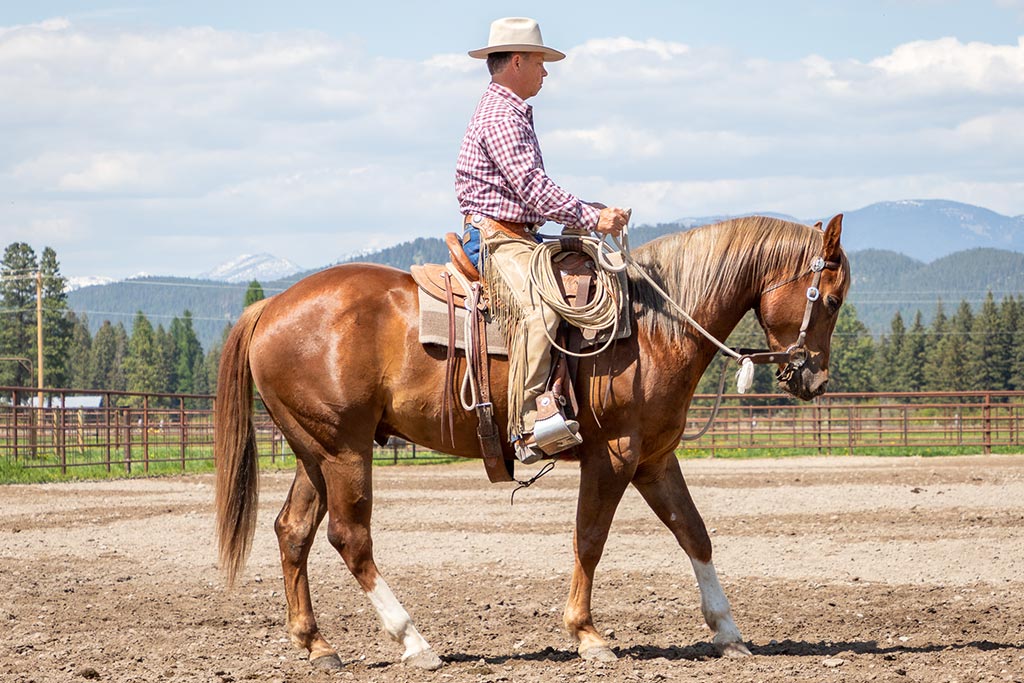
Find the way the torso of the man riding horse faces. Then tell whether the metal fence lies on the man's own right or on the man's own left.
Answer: on the man's own left

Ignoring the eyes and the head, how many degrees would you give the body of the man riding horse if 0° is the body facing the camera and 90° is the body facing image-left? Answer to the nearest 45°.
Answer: approximately 270°

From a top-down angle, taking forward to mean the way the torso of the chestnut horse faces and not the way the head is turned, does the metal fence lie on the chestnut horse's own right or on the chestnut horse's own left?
on the chestnut horse's own left

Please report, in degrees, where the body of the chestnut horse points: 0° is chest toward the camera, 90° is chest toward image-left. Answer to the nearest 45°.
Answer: approximately 270°

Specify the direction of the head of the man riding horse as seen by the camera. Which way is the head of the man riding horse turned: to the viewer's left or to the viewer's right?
to the viewer's right
